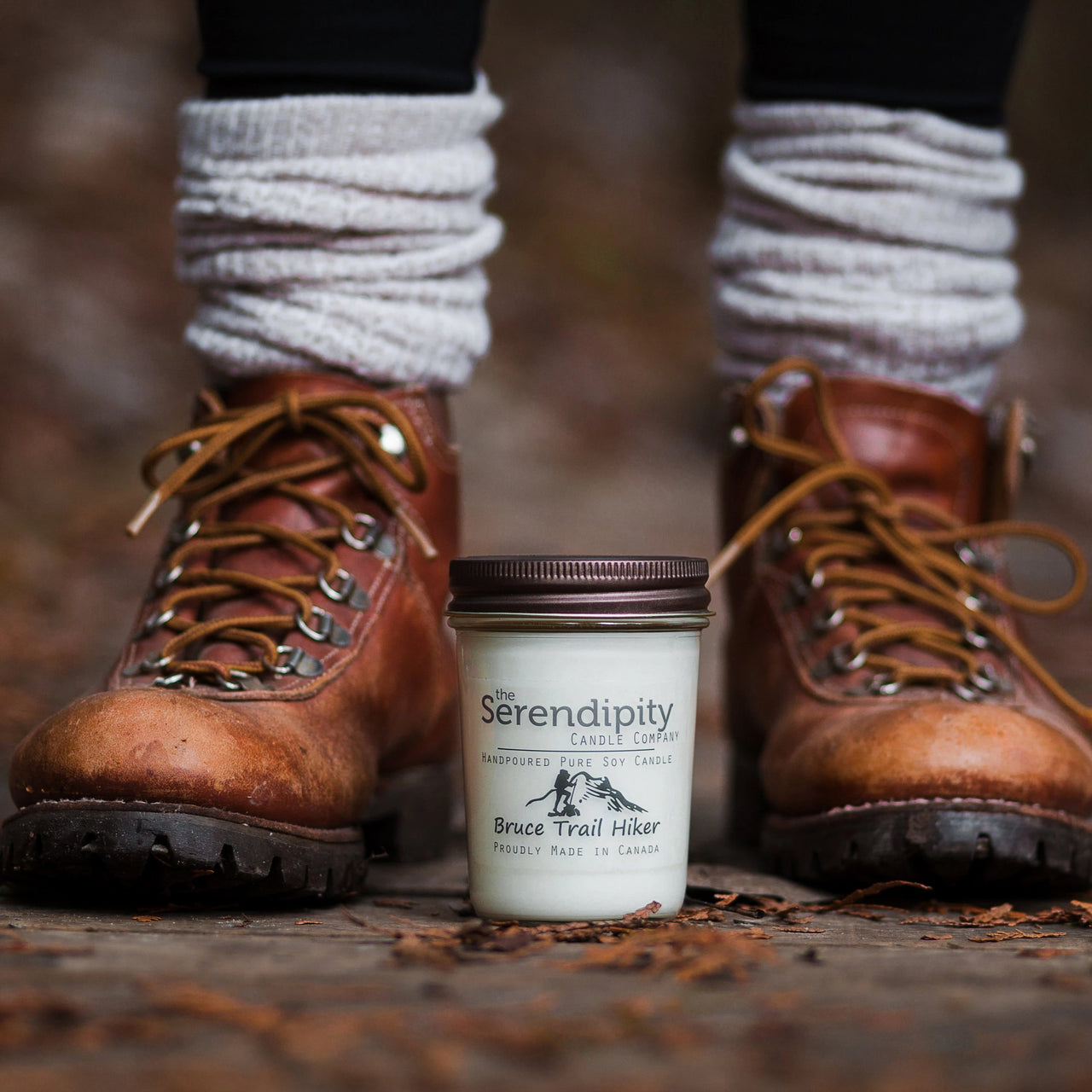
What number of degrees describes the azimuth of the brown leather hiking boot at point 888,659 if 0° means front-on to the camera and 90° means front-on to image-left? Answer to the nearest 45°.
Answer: approximately 0°
